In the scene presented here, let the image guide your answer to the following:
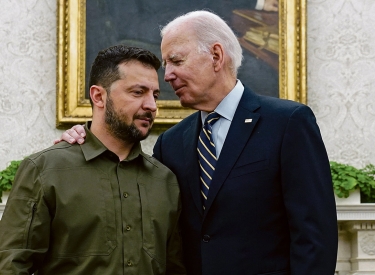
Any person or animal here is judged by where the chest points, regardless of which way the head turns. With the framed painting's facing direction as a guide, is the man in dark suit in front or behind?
in front

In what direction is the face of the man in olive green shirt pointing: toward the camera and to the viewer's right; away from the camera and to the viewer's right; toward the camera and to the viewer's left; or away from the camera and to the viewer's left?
toward the camera and to the viewer's right

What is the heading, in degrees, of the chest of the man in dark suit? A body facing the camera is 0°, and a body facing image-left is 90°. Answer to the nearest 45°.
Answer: approximately 45°

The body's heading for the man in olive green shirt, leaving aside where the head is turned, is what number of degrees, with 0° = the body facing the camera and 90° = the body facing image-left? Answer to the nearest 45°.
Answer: approximately 315°

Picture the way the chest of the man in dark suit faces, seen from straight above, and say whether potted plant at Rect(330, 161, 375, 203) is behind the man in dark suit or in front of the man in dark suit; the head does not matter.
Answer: behind

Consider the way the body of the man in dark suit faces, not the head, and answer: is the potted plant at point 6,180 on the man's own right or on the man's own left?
on the man's own right

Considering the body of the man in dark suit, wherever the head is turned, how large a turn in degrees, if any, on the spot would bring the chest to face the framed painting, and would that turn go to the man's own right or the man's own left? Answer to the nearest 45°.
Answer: approximately 135° to the man's own right

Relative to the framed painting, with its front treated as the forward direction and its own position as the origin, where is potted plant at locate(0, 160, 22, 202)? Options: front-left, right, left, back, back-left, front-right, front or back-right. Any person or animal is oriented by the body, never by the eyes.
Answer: front-right

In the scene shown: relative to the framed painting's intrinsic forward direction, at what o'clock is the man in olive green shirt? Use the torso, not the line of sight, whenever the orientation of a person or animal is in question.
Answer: The man in olive green shirt is roughly at 12 o'clock from the framed painting.
